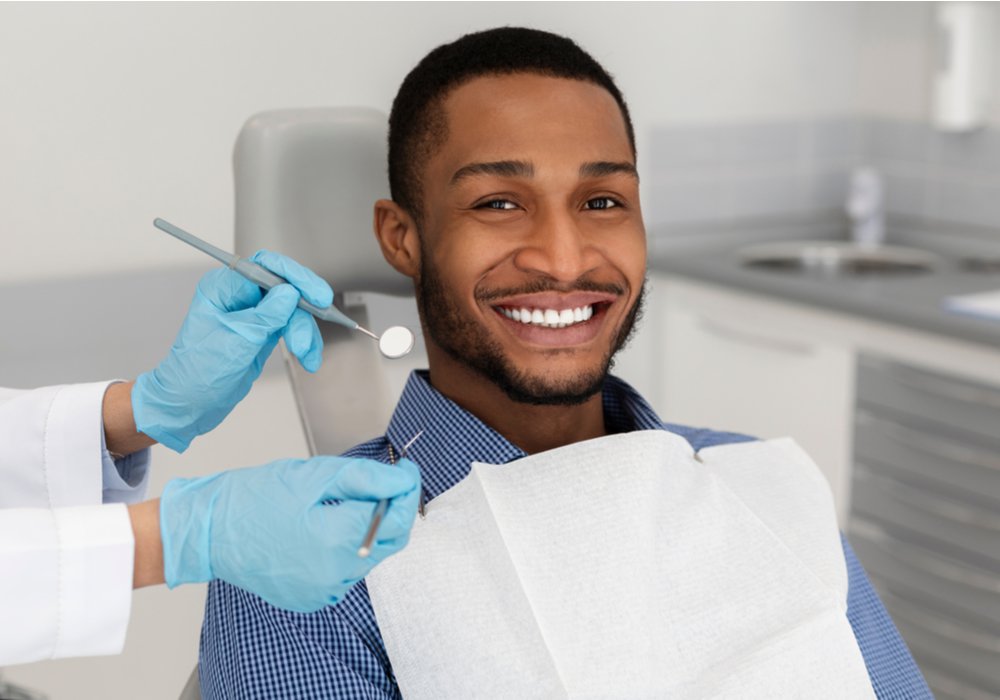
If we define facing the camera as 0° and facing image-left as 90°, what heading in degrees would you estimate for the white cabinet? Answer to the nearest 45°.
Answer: approximately 45°

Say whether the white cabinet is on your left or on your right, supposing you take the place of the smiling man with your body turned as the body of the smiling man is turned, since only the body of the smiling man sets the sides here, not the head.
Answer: on your left

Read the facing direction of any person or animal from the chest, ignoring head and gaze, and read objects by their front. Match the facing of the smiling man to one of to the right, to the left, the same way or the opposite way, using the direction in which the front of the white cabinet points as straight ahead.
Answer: to the left

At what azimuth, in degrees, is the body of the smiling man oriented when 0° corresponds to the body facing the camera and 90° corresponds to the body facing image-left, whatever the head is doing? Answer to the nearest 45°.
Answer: approximately 315°

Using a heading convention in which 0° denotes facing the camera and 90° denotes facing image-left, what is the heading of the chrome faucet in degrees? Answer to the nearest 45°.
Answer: approximately 45°

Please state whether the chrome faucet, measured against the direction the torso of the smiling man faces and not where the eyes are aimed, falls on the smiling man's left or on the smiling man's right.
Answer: on the smiling man's left
